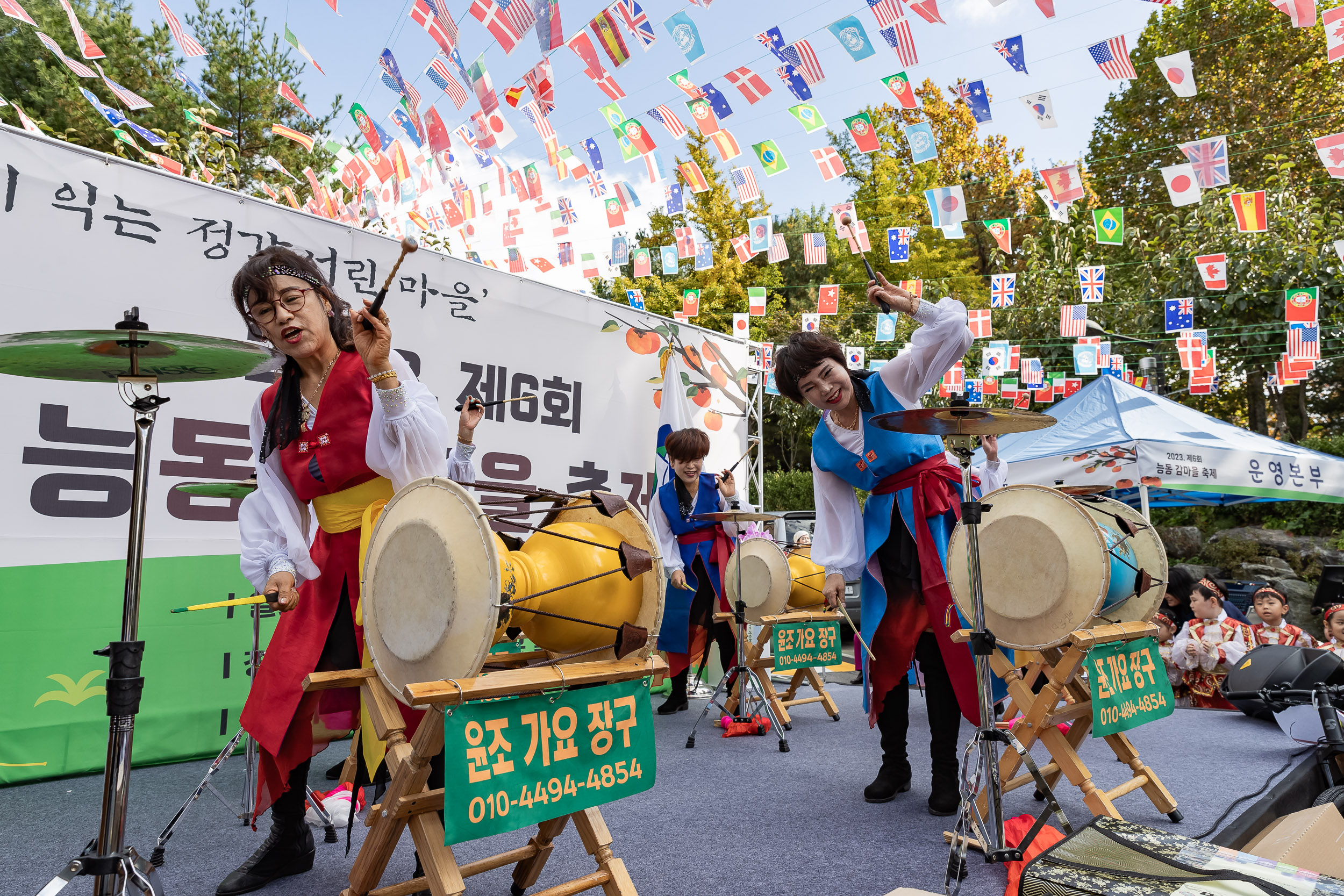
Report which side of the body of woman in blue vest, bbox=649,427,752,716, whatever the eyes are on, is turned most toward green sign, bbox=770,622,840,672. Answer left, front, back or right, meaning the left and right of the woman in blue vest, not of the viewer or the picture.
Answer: left

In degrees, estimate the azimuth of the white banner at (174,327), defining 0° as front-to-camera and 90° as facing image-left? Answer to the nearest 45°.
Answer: approximately 315°

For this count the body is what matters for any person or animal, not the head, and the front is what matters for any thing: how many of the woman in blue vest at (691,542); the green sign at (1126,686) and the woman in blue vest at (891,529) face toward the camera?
3

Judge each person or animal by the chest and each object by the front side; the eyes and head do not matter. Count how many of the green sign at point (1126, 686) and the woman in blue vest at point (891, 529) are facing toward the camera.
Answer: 2

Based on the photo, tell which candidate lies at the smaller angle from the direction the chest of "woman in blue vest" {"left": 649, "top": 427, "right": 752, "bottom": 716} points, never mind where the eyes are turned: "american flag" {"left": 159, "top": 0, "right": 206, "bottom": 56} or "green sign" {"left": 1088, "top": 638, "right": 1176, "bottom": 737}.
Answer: the green sign

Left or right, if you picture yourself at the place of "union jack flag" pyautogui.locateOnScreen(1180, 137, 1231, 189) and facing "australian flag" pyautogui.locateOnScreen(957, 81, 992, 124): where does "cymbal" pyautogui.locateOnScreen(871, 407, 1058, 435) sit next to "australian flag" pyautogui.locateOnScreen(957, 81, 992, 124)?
left

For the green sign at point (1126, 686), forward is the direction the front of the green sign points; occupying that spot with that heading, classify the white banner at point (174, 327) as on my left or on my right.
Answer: on my right

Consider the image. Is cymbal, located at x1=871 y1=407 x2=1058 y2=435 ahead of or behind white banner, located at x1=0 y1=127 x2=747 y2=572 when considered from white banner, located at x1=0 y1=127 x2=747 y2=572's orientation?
ahead

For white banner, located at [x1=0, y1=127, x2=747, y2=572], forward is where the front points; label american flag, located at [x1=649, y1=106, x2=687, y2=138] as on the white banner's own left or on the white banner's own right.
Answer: on the white banner's own left

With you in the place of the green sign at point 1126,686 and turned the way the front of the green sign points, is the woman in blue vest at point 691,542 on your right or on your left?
on your right

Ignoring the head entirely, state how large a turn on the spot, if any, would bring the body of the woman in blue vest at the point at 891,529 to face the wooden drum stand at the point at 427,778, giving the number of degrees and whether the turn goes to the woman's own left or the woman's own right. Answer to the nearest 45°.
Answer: approximately 45° to the woman's own right

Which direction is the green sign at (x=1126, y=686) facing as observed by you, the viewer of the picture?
facing the viewer
